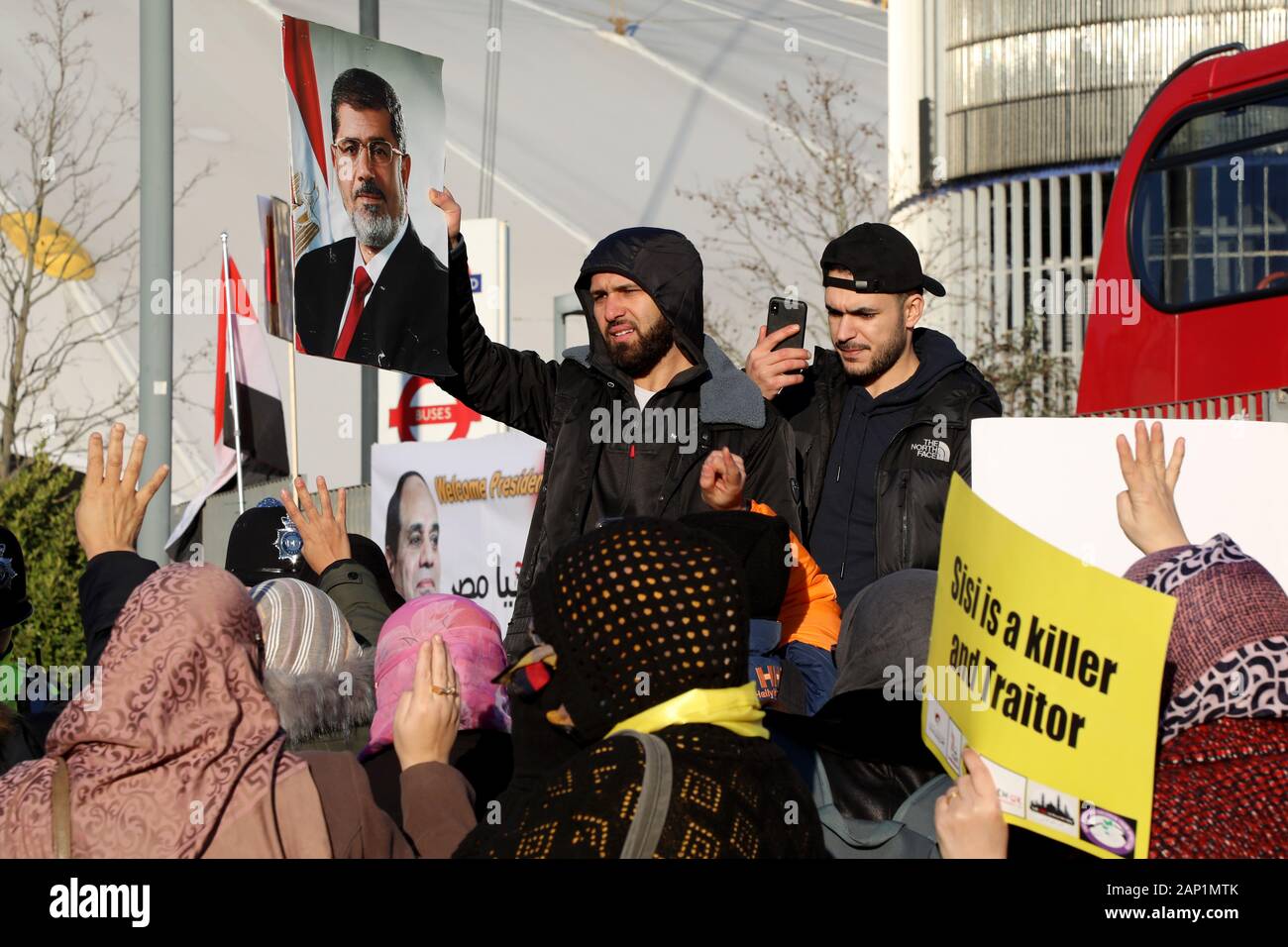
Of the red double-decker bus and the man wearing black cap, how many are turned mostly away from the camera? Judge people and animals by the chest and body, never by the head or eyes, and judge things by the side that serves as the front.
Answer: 0

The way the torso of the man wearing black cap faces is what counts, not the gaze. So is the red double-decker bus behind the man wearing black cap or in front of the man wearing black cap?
behind

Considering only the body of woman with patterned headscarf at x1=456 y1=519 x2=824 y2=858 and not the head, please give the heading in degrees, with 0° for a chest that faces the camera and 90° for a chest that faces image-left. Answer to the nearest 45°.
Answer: approximately 135°

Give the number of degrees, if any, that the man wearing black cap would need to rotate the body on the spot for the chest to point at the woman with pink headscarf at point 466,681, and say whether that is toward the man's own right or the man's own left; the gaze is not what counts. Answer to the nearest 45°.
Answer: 0° — they already face them

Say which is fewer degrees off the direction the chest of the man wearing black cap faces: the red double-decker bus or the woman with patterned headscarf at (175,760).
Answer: the woman with patterned headscarf

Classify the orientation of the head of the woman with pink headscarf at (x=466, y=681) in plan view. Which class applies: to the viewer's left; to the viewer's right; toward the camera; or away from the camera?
away from the camera
